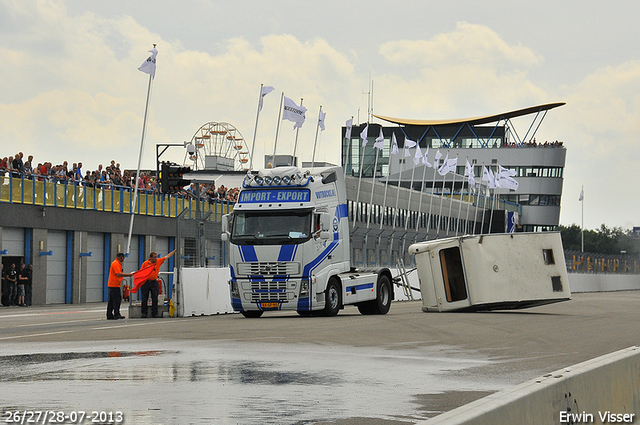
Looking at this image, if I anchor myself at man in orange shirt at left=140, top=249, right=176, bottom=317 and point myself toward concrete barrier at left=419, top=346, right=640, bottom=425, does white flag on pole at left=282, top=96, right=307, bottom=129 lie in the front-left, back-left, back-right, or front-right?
back-left

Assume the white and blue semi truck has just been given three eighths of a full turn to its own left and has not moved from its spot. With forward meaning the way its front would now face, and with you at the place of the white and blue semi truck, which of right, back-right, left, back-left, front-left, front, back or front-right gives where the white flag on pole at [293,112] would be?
left

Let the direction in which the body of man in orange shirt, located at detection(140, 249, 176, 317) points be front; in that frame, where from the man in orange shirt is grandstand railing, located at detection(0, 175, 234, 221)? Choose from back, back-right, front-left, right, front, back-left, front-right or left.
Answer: back

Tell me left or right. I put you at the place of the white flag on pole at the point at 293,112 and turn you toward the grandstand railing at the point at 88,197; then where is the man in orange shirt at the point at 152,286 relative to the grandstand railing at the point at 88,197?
left

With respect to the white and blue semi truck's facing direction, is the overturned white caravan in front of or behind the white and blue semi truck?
behind

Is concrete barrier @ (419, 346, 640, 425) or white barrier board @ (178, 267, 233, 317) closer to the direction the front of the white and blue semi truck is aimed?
the concrete barrier

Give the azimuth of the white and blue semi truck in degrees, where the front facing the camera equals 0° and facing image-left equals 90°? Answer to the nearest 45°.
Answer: approximately 45°

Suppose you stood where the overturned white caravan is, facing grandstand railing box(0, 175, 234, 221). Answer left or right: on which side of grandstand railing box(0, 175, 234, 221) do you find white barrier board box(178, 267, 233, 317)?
left
